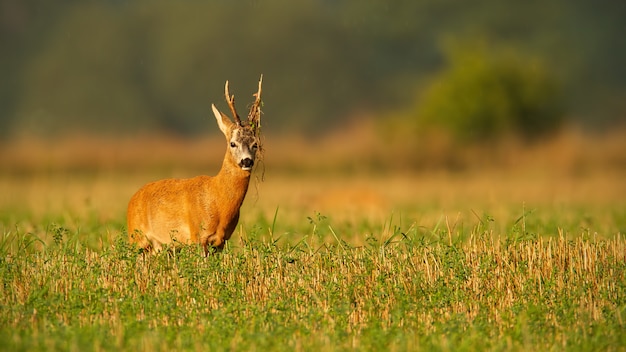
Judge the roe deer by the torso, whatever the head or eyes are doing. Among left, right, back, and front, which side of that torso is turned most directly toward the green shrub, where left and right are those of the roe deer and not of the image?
left

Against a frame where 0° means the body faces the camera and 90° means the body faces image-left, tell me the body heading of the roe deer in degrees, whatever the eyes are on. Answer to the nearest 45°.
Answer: approximately 315°
